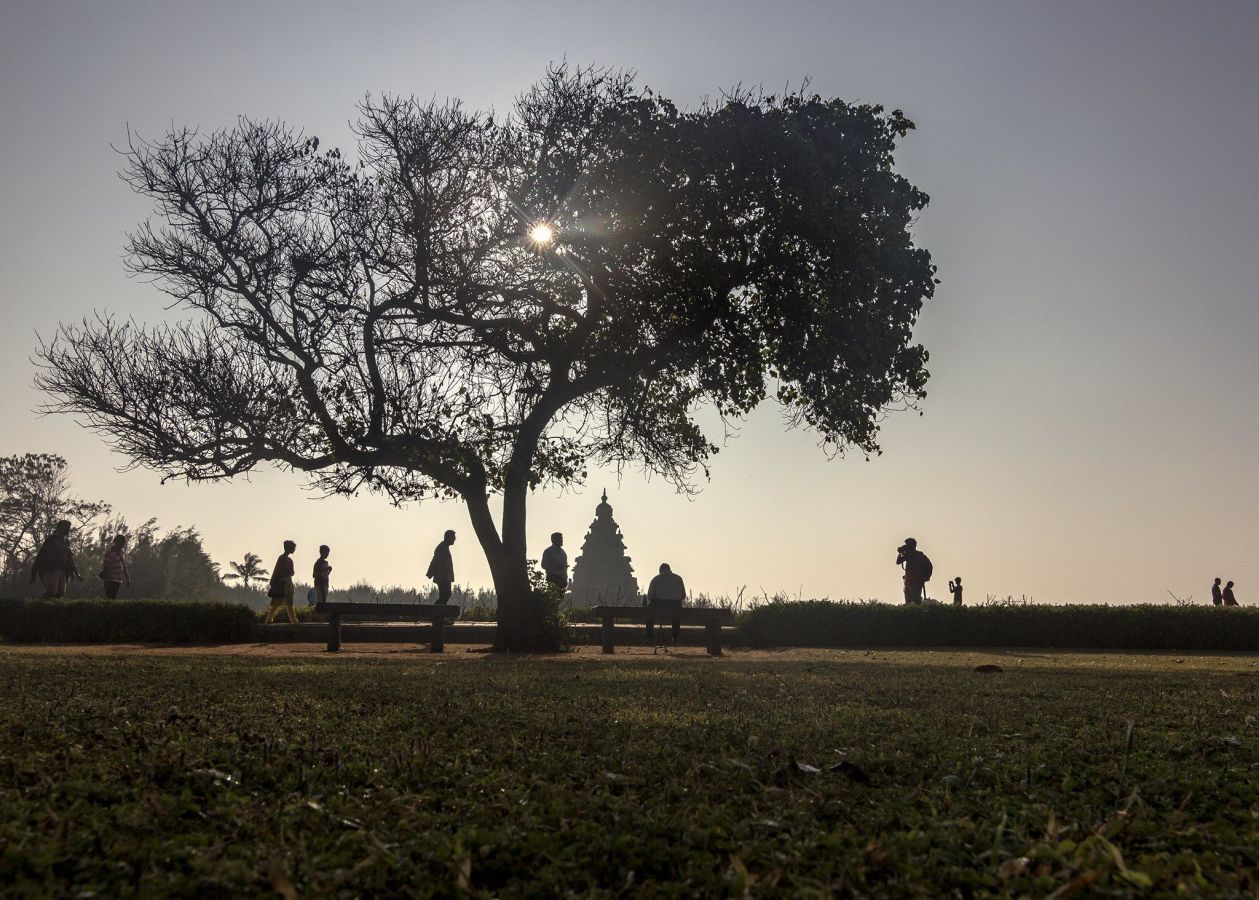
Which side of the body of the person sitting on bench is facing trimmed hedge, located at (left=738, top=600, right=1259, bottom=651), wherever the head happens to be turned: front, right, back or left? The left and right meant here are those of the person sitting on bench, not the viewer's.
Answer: right

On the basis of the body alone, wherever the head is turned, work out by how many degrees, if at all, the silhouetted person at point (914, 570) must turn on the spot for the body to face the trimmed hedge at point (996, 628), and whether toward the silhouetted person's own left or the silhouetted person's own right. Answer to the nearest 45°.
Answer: approximately 135° to the silhouetted person's own left

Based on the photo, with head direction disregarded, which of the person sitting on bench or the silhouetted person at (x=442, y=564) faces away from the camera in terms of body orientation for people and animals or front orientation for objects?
the person sitting on bench

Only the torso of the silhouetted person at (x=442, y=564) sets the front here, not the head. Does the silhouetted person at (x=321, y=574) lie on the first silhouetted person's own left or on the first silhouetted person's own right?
on the first silhouetted person's own left

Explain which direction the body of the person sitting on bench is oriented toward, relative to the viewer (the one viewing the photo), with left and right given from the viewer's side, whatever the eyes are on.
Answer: facing away from the viewer
